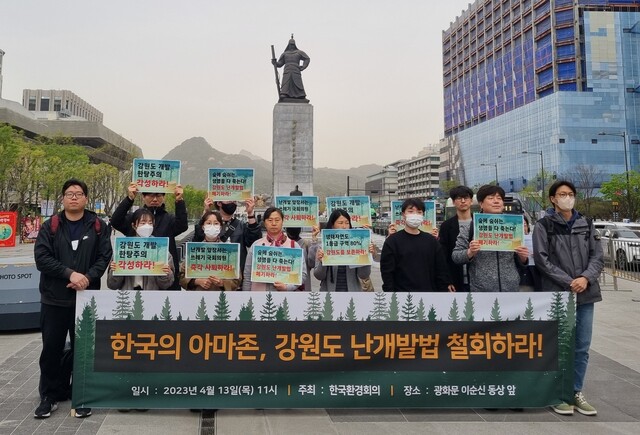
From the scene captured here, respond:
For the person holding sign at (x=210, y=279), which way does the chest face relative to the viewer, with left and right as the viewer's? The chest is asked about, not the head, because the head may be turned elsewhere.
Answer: facing the viewer

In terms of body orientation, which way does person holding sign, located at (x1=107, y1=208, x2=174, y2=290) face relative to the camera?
toward the camera

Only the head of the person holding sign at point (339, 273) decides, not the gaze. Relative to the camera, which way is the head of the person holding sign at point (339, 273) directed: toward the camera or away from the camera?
toward the camera

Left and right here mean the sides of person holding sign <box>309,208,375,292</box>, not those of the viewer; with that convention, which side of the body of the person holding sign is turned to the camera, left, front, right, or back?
front

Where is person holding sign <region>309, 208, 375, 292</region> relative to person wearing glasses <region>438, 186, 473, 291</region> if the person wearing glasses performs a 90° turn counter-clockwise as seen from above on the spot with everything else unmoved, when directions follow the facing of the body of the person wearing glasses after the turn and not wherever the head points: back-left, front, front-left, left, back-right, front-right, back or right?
back-right

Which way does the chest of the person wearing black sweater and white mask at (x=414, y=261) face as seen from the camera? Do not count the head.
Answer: toward the camera

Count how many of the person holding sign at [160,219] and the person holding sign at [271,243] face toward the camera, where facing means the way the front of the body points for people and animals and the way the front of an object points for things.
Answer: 2

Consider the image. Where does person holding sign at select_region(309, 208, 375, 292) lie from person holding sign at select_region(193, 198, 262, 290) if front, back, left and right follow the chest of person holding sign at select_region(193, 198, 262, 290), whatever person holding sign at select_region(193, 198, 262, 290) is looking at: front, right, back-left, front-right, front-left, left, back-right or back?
front-left

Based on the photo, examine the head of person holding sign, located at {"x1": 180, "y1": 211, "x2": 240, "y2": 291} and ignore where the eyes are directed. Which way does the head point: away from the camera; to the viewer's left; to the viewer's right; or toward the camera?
toward the camera

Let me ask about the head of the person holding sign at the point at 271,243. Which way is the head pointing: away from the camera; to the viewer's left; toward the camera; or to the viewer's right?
toward the camera

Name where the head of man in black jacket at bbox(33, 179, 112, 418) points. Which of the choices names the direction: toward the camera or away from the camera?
toward the camera

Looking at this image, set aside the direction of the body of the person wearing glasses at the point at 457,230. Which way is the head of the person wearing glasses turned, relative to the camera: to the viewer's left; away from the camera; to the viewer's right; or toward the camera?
toward the camera

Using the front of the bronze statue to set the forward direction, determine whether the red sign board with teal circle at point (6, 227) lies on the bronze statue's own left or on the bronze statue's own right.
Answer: on the bronze statue's own right

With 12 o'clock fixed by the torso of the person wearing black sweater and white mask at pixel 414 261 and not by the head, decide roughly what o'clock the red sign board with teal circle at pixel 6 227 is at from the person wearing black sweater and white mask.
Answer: The red sign board with teal circle is roughly at 4 o'clock from the person wearing black sweater and white mask.

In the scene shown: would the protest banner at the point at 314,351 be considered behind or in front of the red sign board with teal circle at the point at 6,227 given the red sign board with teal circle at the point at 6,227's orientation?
in front

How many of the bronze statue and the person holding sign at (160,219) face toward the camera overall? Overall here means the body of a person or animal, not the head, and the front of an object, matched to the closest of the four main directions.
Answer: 2
